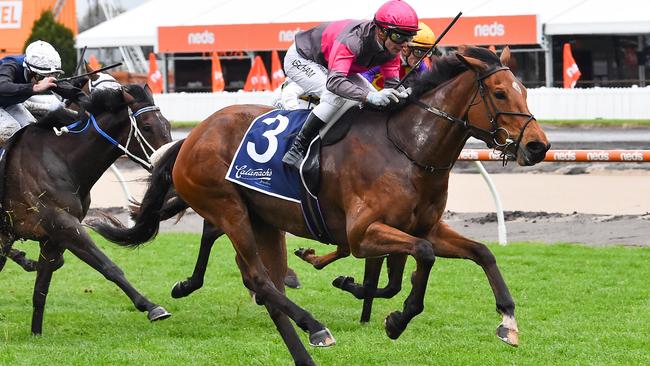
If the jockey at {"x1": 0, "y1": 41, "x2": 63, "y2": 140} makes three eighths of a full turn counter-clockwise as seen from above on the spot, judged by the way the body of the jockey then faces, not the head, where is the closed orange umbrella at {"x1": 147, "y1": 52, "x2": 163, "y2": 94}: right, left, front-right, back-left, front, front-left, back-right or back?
front-right

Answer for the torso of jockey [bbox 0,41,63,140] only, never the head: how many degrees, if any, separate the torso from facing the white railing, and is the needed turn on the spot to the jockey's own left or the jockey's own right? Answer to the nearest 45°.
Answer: approximately 45° to the jockey's own left

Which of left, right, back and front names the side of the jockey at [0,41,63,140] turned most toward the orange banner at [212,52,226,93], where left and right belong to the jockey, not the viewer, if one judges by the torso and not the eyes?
left

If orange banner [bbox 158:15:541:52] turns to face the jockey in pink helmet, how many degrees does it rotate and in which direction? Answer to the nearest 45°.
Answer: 0° — it already faces them

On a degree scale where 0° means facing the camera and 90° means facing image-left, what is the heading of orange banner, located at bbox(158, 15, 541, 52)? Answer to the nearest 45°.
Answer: approximately 0°

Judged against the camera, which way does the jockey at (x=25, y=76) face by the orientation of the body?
to the viewer's right

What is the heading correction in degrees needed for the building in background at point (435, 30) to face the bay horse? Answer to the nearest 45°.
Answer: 0° — it already faces it

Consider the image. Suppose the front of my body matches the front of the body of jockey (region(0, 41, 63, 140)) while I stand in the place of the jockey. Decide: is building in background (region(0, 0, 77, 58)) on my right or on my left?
on my left
